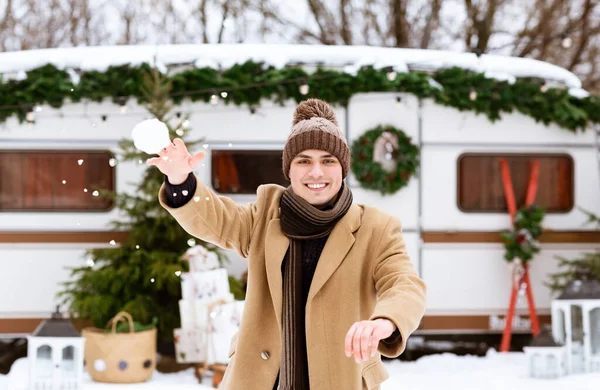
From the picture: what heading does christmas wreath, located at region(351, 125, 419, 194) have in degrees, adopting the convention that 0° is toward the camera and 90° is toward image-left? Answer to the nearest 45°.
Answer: approximately 0°

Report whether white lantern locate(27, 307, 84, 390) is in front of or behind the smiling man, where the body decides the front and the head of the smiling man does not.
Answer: behind

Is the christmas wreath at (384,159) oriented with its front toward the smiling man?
yes

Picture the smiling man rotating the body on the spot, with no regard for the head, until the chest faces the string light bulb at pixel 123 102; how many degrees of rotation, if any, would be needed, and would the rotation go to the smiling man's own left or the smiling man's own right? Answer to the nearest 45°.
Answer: approximately 180°

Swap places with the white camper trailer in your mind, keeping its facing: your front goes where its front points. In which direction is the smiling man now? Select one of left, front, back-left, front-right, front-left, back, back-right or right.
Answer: right

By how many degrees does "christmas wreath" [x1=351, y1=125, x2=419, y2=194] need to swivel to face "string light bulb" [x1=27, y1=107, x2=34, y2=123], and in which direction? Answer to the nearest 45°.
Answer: approximately 90° to its right
